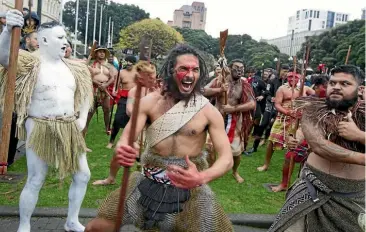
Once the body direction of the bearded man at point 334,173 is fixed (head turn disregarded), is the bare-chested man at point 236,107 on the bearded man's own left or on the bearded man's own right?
on the bearded man's own right

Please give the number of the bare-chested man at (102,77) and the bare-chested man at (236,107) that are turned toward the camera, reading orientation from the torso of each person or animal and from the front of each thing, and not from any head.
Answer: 2

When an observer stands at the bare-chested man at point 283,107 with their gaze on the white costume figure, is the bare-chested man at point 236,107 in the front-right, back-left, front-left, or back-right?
front-right

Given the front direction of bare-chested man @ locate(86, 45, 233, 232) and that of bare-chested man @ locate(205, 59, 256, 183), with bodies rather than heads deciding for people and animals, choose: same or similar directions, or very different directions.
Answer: same or similar directions

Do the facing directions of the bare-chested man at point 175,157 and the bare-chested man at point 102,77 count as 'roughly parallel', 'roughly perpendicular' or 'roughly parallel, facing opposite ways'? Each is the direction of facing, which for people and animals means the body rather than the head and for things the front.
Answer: roughly parallel

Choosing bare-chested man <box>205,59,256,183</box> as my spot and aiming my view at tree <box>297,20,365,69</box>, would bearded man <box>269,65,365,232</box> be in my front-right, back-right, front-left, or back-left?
back-right

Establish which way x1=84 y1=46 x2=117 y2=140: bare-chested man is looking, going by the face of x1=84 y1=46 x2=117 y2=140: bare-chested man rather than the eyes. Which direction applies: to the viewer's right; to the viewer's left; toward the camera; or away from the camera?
toward the camera

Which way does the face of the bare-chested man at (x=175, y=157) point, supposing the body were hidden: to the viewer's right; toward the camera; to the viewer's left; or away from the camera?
toward the camera

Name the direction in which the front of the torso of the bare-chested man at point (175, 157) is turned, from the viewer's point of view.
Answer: toward the camera

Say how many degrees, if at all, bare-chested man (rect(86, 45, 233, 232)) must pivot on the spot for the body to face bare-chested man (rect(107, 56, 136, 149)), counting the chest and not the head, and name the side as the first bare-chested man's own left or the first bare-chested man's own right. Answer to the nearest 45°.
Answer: approximately 180°

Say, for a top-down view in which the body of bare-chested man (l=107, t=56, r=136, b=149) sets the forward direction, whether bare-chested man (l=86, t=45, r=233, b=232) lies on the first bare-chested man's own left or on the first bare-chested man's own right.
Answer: on the first bare-chested man's own left

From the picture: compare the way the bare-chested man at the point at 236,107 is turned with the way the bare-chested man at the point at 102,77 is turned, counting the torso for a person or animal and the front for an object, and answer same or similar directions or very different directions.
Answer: same or similar directions

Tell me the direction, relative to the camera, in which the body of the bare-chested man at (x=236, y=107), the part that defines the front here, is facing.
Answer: toward the camera

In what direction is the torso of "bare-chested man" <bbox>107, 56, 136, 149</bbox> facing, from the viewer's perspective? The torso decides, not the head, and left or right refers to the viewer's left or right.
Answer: facing the viewer and to the left of the viewer
